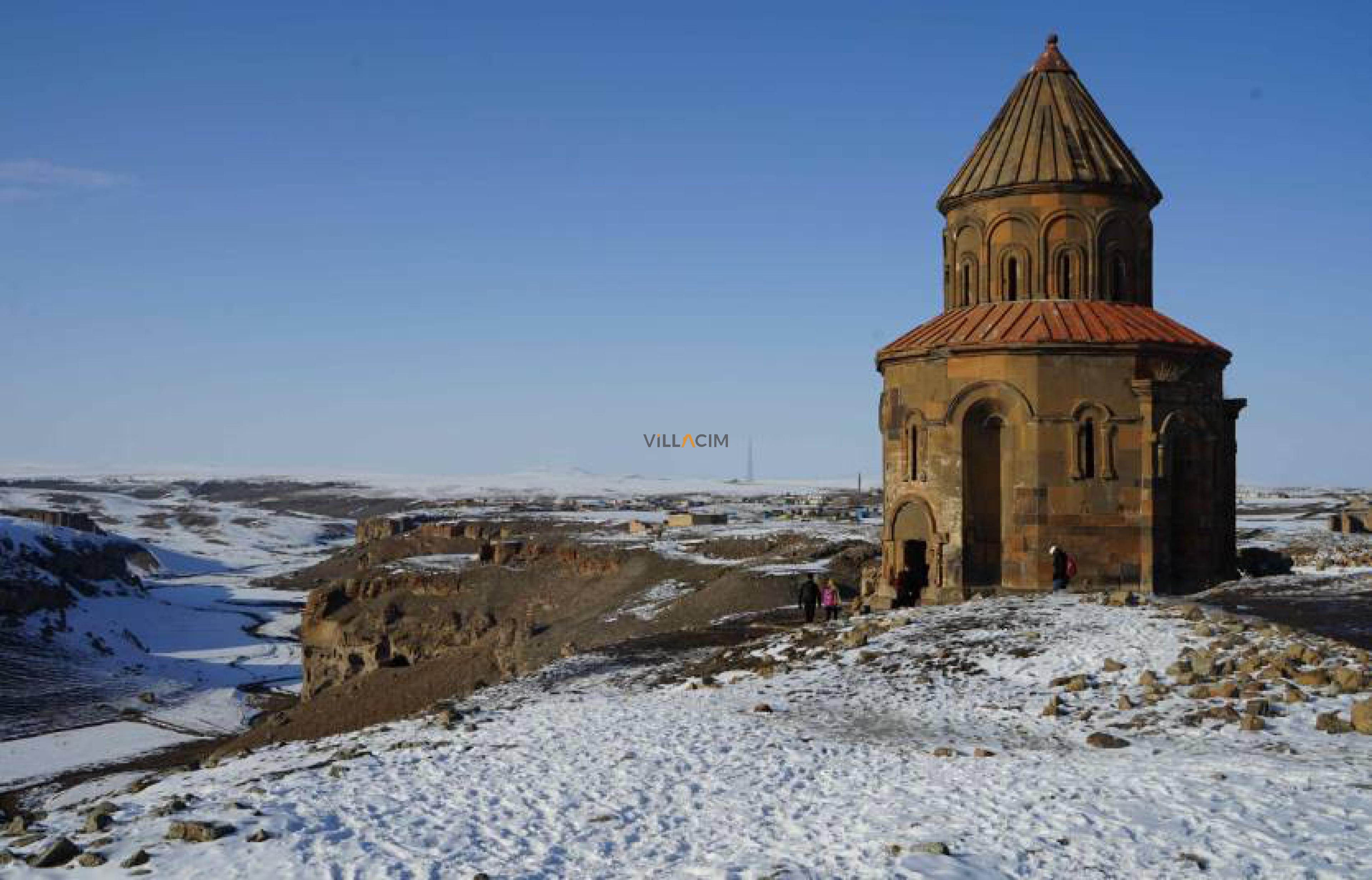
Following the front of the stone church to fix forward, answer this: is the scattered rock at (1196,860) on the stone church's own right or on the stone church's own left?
on the stone church's own left

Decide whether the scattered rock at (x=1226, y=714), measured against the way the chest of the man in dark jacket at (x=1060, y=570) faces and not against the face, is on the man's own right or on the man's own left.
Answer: on the man's own left

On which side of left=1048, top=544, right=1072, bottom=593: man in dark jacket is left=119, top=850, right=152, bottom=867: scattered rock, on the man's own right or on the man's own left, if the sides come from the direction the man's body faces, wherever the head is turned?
on the man's own left

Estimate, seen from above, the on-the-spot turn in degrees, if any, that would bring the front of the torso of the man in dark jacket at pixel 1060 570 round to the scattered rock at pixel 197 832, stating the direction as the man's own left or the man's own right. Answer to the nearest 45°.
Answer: approximately 45° to the man's own left

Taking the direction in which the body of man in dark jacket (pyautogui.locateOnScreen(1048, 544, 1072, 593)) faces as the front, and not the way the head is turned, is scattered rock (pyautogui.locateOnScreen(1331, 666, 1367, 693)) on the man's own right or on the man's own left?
on the man's own left

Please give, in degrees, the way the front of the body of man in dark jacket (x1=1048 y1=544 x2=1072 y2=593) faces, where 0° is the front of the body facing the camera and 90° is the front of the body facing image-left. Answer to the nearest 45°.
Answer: approximately 90°

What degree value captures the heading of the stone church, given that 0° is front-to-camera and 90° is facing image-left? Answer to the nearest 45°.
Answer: approximately 45°

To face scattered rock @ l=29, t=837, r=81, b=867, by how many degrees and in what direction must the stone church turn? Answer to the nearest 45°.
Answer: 0° — it already faces it
